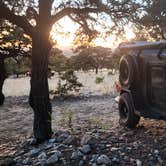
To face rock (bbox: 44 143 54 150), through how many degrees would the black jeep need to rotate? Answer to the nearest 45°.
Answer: approximately 90° to its left

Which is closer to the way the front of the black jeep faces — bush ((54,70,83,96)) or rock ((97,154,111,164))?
the bush

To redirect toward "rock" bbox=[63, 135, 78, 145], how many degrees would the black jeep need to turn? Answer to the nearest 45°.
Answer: approximately 90° to its left
